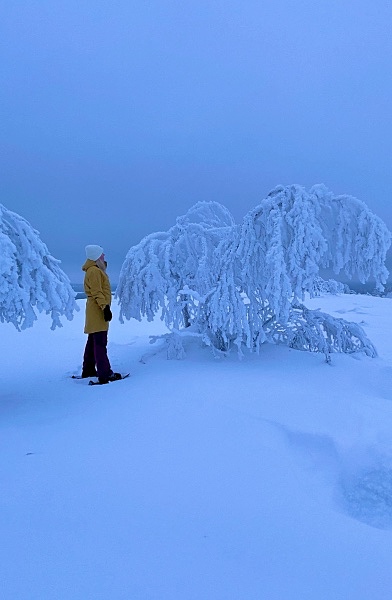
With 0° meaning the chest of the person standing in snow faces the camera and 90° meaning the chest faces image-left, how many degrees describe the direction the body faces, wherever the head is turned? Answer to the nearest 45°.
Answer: approximately 270°

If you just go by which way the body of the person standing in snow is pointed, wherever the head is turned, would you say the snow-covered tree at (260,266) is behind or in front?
in front
